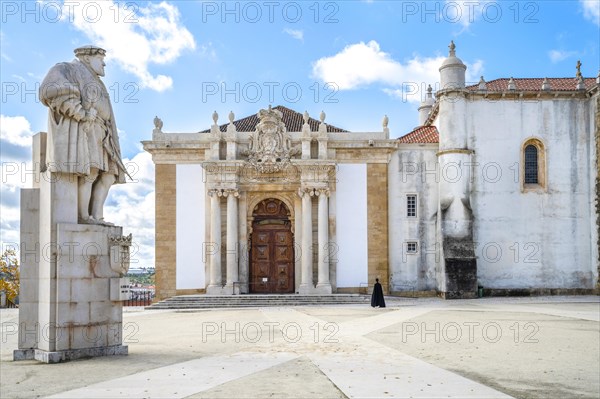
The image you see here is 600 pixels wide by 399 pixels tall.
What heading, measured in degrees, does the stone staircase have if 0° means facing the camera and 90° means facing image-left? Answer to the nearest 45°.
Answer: approximately 0°

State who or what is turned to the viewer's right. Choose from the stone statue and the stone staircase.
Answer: the stone statue

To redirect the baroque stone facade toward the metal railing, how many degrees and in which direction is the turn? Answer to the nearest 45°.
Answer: approximately 90° to its right

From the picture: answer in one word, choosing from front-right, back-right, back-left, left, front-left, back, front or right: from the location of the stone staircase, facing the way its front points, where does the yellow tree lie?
back-right

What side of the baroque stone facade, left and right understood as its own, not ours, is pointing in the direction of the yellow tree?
right

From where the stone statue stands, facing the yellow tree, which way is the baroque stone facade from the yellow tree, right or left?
right

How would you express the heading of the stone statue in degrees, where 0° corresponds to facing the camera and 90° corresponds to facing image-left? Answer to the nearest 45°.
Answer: approximately 270°

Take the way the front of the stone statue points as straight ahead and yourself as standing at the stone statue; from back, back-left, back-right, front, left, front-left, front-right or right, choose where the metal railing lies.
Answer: left

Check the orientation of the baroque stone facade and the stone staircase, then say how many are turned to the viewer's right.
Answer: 0

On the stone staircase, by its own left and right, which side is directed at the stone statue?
front

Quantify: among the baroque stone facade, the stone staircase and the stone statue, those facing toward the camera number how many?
2
